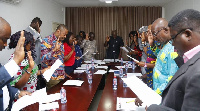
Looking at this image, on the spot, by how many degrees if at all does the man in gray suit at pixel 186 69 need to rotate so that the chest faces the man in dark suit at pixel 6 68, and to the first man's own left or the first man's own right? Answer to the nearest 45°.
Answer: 0° — they already face them

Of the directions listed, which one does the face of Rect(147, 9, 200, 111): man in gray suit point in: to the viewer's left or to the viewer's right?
to the viewer's left

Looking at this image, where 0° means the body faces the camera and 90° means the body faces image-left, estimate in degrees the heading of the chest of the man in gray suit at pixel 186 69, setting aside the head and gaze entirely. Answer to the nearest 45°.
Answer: approximately 90°

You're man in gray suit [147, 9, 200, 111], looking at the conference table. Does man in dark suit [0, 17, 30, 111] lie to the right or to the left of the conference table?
left

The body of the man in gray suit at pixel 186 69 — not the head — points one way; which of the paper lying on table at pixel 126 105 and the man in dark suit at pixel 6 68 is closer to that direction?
the man in dark suit
